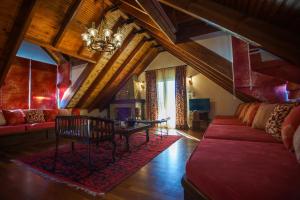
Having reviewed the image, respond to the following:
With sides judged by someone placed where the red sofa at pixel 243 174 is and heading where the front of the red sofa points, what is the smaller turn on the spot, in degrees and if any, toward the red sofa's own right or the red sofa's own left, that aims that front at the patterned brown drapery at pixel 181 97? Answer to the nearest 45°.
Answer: approximately 90° to the red sofa's own right

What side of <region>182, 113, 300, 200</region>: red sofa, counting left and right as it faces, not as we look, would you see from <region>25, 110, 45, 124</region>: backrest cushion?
front

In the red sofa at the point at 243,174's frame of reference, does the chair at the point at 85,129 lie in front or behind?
in front

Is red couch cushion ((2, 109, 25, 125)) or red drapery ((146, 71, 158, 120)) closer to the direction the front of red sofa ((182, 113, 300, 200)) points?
the red couch cushion

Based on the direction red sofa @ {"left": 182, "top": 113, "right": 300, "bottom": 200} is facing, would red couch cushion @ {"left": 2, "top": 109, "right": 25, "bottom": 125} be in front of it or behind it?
in front

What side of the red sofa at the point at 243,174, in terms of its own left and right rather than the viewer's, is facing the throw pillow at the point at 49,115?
front

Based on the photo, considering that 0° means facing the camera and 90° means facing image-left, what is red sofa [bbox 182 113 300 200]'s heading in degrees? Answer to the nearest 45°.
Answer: approximately 90°

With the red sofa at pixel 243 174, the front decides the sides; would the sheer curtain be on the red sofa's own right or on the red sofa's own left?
on the red sofa's own right

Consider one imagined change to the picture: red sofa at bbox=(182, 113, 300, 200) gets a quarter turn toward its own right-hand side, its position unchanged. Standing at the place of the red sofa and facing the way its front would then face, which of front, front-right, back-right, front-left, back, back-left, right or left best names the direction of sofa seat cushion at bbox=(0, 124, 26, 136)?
left

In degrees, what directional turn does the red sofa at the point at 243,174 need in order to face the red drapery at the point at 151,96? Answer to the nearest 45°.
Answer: approximately 45° to its right

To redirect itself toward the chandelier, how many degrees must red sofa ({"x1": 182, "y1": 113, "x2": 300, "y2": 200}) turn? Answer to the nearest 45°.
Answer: approximately 45° to its right
